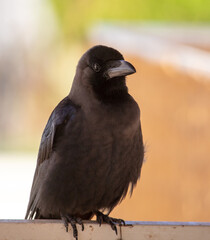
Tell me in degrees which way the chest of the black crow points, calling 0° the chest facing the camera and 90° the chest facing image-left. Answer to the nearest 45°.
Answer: approximately 315°
